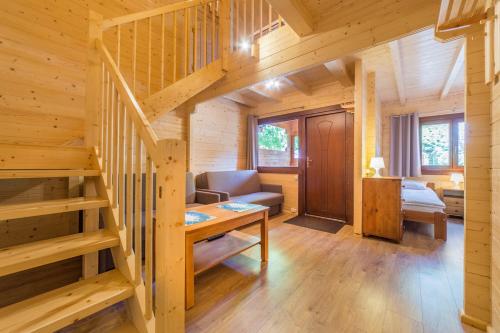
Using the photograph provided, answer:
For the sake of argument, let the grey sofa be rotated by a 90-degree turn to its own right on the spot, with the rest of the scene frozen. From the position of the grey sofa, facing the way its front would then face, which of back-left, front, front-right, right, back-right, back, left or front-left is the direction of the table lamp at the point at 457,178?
back-left

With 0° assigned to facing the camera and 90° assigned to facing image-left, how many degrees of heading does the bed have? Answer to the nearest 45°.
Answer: approximately 0°

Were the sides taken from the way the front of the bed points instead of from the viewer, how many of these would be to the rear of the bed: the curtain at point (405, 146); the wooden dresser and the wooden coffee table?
1

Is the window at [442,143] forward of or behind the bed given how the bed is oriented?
behind

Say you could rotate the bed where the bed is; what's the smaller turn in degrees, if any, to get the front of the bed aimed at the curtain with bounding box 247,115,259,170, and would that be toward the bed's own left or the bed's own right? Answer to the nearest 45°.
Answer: approximately 90° to the bed's own right

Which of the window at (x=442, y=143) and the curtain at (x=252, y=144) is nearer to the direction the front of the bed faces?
the curtain

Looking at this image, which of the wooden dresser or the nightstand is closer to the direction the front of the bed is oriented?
the wooden dresser

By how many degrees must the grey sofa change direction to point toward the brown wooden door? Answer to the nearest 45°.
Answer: approximately 45° to its left

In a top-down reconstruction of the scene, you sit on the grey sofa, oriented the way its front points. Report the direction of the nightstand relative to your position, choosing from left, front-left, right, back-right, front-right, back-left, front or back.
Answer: front-left

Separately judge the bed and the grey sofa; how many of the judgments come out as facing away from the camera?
0

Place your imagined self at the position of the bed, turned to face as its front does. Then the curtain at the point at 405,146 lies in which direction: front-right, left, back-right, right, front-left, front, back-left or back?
back
